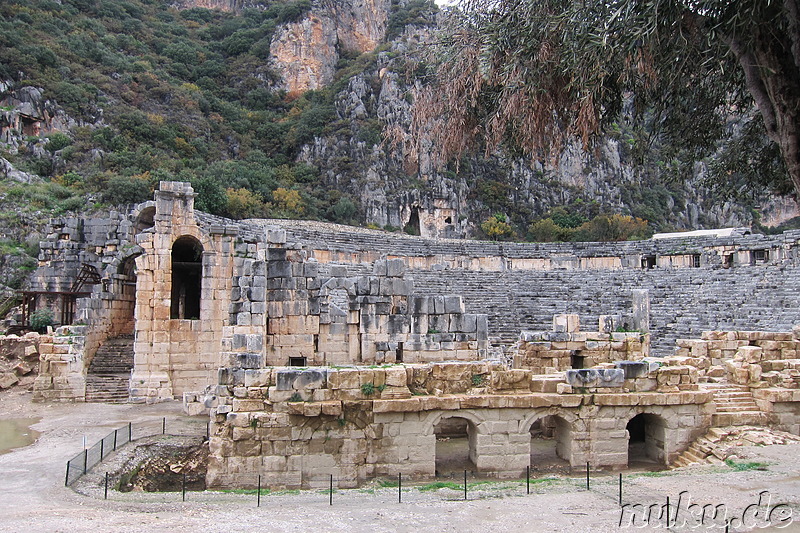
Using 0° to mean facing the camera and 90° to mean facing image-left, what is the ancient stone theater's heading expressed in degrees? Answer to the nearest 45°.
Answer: approximately 0°

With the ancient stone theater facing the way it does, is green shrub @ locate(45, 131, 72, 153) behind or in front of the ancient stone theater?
behind

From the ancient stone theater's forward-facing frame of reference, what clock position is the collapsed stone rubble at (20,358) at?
The collapsed stone rubble is roughly at 4 o'clock from the ancient stone theater.
